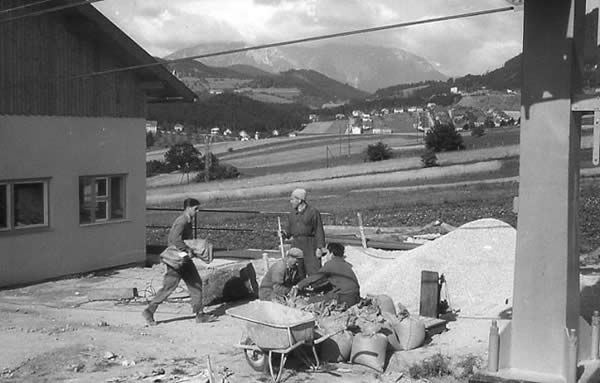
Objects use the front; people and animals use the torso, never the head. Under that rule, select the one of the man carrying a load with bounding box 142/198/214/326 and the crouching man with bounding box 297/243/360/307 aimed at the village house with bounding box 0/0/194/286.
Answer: the crouching man

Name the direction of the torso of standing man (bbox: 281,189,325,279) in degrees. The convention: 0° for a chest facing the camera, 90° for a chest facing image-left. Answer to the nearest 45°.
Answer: approximately 45°

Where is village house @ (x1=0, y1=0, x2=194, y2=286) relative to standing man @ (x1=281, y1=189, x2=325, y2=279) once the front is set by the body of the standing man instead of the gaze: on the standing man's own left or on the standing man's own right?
on the standing man's own right

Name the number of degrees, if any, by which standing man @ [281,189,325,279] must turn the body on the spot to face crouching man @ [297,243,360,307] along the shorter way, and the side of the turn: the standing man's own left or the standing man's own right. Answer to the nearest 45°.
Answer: approximately 45° to the standing man's own left

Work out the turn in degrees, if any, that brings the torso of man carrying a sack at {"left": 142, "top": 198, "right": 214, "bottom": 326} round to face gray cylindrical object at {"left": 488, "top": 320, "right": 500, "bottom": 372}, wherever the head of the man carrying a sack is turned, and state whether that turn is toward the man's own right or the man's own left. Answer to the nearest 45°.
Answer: approximately 45° to the man's own right

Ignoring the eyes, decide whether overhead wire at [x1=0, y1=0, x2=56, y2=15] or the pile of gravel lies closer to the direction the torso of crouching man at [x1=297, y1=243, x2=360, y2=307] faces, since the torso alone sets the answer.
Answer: the overhead wire

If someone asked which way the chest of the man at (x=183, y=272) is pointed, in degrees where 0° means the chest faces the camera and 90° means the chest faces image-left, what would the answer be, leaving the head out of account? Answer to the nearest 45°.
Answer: approximately 270°

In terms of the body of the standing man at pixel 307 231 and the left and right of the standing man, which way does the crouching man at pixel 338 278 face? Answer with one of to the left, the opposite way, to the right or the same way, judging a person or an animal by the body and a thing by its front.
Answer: to the right
